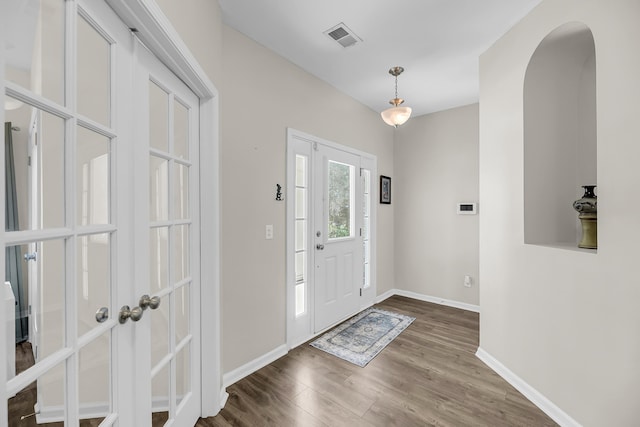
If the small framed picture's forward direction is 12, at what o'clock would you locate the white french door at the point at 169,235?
The white french door is roughly at 2 o'clock from the small framed picture.

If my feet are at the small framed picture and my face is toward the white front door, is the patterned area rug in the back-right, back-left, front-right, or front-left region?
front-left

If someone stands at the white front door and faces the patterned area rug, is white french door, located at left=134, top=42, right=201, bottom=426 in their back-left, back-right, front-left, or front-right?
front-right

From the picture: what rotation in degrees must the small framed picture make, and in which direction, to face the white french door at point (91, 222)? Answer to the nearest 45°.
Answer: approximately 45° to its right

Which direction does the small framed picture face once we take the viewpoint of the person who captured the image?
facing the viewer and to the right of the viewer

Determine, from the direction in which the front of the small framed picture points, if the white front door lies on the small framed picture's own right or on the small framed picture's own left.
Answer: on the small framed picture's own right
